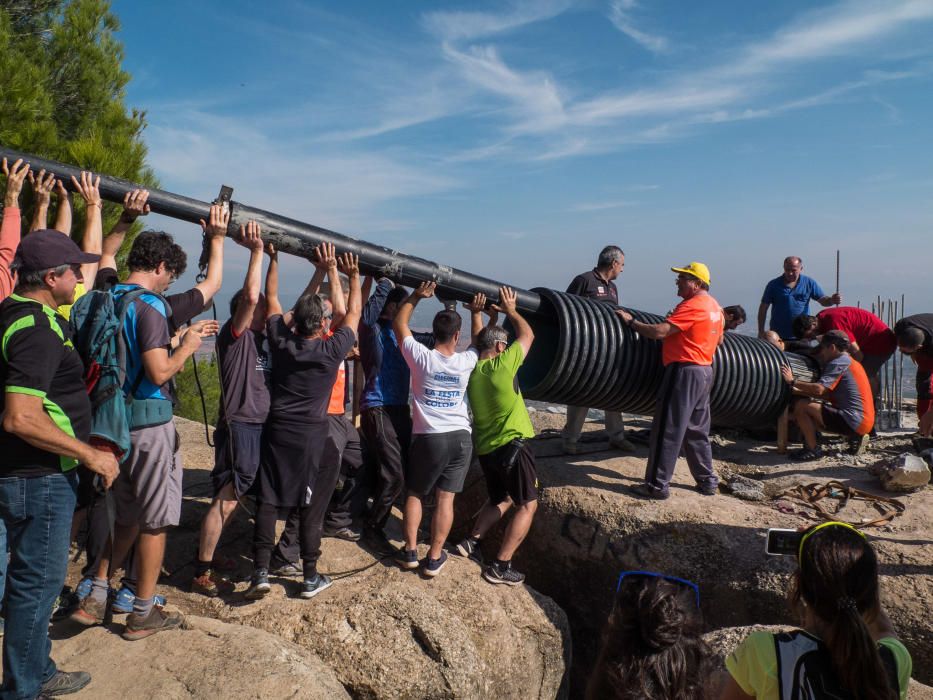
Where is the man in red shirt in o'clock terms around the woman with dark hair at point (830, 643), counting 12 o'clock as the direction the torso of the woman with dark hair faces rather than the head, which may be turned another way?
The man in red shirt is roughly at 12 o'clock from the woman with dark hair.

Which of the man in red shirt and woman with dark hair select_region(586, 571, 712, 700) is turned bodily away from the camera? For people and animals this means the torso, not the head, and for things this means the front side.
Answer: the woman with dark hair

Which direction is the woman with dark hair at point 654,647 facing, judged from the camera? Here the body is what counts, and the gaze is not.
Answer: away from the camera

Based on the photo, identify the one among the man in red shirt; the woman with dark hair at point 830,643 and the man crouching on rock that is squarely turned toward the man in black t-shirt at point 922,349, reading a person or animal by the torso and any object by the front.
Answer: the woman with dark hair

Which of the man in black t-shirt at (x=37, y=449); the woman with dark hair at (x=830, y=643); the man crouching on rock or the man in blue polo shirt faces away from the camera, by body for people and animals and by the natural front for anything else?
the woman with dark hair

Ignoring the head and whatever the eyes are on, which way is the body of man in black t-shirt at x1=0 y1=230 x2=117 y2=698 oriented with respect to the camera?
to the viewer's right

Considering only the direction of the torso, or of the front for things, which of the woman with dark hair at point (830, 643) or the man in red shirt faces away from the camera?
the woman with dark hair

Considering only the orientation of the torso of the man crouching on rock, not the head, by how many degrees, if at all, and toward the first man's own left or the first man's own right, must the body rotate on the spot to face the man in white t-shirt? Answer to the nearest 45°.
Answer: approximately 45° to the first man's own left

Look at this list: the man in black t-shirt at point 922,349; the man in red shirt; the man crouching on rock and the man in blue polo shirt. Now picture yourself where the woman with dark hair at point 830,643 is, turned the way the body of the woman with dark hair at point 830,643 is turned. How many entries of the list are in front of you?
4

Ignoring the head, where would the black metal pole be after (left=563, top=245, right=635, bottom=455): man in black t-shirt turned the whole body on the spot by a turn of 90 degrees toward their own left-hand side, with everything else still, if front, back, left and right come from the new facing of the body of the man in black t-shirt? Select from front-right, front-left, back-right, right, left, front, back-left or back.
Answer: back

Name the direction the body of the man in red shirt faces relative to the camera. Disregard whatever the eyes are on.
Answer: to the viewer's left

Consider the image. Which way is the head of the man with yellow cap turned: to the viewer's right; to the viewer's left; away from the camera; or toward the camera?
to the viewer's left

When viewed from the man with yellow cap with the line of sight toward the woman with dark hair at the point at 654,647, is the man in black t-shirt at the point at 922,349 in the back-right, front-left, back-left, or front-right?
back-left

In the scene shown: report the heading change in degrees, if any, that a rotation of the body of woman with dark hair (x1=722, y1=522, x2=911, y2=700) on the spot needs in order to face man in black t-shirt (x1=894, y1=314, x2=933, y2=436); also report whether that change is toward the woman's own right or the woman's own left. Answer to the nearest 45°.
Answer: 0° — they already face them

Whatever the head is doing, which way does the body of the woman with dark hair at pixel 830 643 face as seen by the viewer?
away from the camera

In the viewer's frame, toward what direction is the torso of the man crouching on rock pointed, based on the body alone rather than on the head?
to the viewer's left
